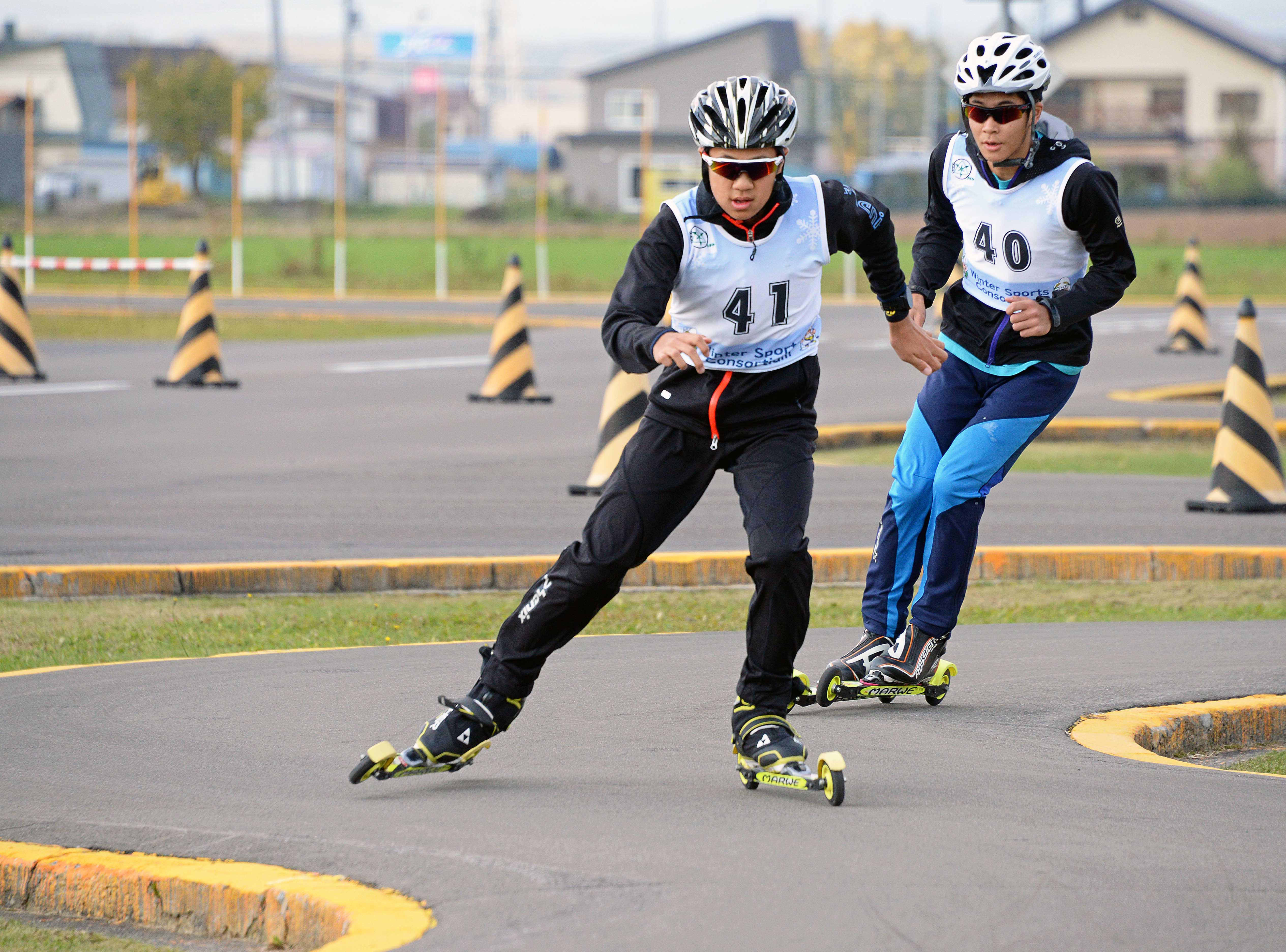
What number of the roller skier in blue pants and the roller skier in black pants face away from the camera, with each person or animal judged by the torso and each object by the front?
0

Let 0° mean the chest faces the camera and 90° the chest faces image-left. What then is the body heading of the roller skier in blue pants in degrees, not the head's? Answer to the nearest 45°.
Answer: approximately 45°

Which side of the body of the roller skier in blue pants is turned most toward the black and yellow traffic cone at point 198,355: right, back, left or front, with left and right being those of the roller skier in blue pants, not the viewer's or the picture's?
right

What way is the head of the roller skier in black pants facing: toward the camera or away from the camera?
toward the camera

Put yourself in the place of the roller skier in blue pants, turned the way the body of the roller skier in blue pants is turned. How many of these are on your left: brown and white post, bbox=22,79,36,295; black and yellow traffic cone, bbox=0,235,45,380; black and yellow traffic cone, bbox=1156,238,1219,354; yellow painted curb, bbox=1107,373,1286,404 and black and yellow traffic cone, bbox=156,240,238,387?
0

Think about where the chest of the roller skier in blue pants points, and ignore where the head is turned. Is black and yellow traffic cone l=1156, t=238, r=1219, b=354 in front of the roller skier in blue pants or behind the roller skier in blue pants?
behind

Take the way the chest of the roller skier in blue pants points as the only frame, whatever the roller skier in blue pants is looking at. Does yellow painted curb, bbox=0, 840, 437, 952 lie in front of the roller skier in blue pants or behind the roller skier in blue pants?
in front

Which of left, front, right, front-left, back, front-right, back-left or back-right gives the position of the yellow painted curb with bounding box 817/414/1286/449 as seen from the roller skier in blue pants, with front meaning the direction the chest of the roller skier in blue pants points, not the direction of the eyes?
back-right

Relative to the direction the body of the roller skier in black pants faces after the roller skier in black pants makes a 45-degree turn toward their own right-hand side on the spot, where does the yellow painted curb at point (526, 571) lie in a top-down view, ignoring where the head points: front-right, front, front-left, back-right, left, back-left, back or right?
back-right

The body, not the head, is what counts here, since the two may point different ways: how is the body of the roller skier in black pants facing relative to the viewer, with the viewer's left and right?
facing the viewer

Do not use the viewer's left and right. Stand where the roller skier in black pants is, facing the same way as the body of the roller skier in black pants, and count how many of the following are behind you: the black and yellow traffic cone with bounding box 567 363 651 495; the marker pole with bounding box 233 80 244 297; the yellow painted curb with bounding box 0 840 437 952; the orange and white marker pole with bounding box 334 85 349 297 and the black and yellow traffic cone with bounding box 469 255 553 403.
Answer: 4

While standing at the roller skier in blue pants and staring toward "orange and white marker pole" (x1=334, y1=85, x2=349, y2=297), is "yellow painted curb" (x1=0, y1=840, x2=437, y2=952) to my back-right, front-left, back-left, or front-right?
back-left

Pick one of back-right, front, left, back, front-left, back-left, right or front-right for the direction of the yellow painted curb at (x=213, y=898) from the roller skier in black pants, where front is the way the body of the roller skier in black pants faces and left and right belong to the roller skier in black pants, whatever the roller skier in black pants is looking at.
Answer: front-right

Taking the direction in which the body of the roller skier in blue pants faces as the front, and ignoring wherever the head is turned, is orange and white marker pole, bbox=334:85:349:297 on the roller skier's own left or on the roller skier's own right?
on the roller skier's own right

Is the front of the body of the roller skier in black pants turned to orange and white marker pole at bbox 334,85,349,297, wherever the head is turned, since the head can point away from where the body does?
no

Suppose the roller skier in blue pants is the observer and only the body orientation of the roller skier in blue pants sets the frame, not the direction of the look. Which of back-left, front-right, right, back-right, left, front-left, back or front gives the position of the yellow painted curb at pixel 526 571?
right

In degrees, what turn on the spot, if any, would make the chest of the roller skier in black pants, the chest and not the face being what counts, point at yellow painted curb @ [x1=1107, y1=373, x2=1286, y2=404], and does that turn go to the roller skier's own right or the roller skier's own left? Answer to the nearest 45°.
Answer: approximately 180°
